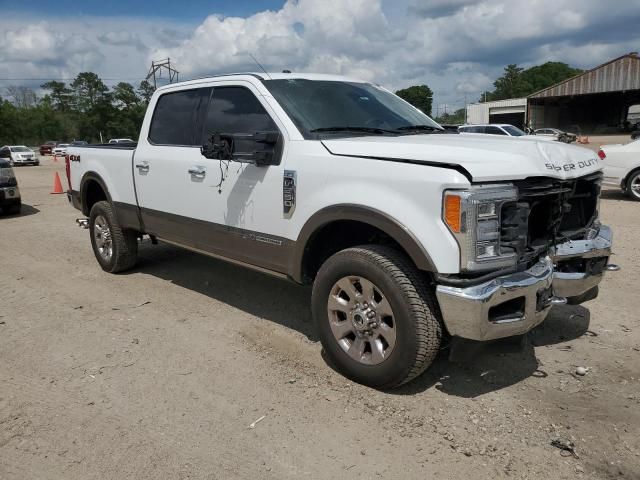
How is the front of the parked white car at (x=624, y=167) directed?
to the viewer's right

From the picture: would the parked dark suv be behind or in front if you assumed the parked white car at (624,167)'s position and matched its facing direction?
behind

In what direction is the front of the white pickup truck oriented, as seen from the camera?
facing the viewer and to the right of the viewer

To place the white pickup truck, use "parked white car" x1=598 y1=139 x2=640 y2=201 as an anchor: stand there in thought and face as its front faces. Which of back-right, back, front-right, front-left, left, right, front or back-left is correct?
right

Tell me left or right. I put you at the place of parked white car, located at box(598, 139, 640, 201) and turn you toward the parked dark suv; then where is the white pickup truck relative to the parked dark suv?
left

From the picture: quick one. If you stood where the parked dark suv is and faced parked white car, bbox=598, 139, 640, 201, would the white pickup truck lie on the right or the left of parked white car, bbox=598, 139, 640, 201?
right

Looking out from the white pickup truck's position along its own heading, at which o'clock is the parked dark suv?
The parked dark suv is roughly at 6 o'clock from the white pickup truck.

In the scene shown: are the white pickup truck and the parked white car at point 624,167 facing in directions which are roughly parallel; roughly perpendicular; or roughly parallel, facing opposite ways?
roughly parallel

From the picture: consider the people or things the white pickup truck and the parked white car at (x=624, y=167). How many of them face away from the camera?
0

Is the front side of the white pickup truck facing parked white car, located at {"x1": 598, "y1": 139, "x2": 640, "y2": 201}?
no
